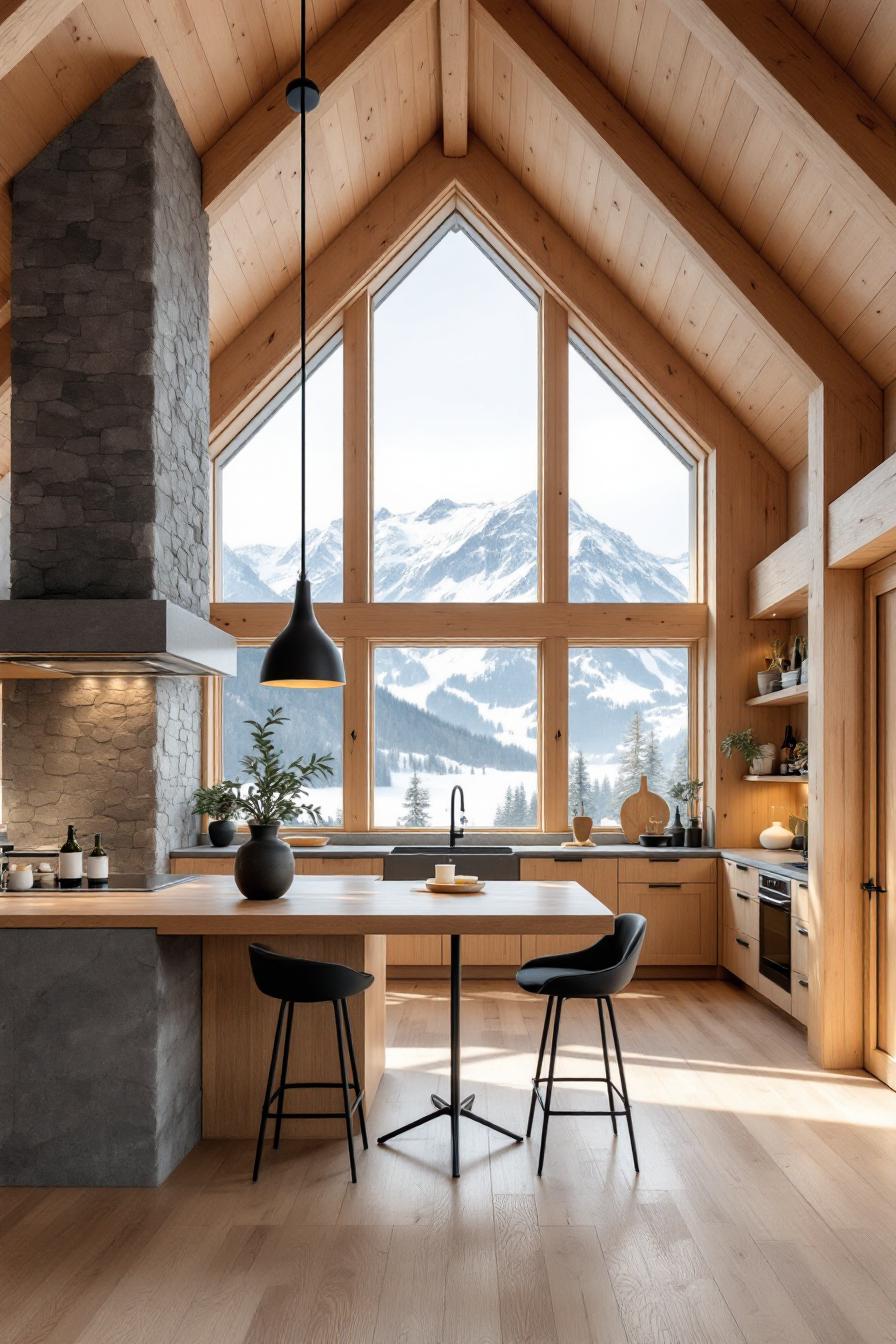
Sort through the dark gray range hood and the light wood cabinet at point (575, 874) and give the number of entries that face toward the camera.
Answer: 2

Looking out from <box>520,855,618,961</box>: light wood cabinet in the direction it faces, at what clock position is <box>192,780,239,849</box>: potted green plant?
The potted green plant is roughly at 3 o'clock from the light wood cabinet.

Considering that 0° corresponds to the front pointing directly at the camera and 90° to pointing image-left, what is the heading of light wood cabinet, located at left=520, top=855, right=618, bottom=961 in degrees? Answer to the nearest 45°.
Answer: approximately 0°

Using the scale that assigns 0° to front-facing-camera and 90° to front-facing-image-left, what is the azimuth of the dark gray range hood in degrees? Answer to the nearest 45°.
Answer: approximately 0°
